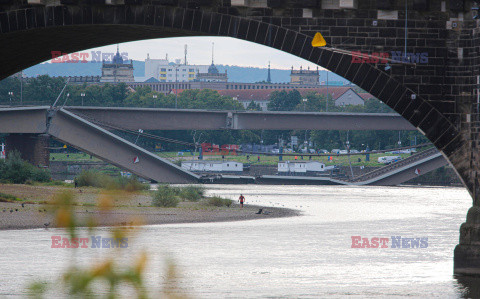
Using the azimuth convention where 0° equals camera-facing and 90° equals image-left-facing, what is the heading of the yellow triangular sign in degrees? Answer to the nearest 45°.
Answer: approximately 0°
